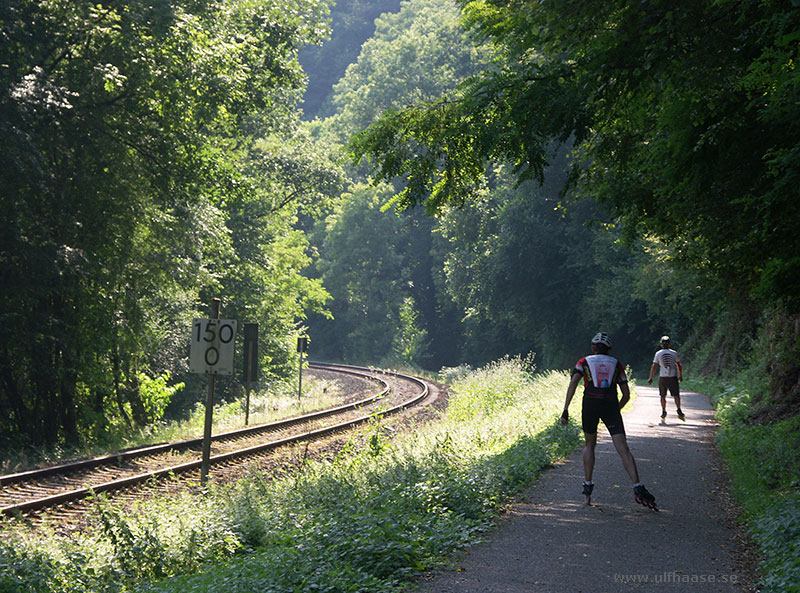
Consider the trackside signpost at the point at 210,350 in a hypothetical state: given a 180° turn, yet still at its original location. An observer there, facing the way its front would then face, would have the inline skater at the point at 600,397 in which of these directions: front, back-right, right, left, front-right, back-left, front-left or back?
back-right

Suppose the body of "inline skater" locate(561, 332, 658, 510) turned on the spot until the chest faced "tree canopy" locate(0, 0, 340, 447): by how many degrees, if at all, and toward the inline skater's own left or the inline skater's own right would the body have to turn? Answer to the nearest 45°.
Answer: approximately 45° to the inline skater's own left

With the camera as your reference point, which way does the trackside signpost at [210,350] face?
facing the viewer

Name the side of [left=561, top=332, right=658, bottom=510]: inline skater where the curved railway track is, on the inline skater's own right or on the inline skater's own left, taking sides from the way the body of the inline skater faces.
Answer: on the inline skater's own left

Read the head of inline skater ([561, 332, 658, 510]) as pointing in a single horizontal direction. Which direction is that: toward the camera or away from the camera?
away from the camera

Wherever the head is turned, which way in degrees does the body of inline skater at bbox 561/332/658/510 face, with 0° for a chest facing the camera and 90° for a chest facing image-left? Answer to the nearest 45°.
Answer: approximately 180°
